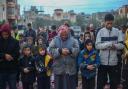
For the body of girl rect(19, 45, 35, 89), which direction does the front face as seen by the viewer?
toward the camera

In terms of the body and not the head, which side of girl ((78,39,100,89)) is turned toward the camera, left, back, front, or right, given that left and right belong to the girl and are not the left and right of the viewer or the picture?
front

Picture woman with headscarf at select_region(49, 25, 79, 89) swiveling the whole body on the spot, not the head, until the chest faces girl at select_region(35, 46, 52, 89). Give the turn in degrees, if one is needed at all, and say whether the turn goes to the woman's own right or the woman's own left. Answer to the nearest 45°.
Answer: approximately 135° to the woman's own right

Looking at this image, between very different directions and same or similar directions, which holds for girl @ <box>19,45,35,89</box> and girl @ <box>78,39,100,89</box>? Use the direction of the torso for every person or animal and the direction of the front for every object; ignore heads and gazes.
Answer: same or similar directions

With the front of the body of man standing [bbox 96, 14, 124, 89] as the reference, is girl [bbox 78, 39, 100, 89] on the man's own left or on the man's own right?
on the man's own right
